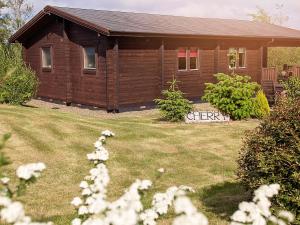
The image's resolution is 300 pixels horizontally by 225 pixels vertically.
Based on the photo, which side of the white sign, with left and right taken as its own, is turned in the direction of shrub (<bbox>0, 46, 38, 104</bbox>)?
right

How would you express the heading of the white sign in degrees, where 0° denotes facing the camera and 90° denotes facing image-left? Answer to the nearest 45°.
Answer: approximately 0°

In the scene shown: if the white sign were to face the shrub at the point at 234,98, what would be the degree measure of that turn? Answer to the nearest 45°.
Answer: approximately 90° to its left

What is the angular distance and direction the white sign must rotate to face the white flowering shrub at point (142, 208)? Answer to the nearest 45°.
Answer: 0° — it already faces it

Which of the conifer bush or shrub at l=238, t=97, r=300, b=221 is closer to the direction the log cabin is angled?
the conifer bush

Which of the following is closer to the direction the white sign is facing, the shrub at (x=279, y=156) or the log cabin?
the shrub

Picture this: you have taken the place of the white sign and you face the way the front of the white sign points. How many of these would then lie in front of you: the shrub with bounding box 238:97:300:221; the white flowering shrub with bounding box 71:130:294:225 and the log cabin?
2
